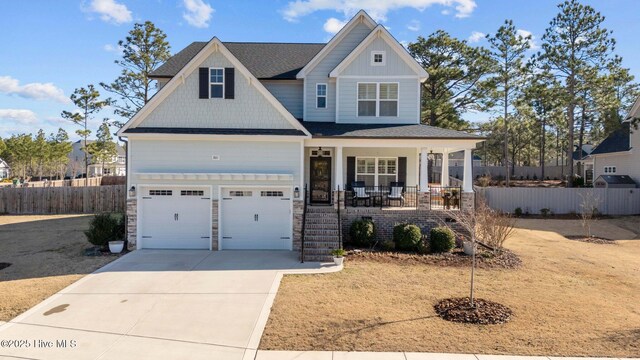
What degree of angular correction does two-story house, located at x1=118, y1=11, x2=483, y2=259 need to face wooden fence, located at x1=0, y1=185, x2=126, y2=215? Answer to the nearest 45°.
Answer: approximately 135° to its right

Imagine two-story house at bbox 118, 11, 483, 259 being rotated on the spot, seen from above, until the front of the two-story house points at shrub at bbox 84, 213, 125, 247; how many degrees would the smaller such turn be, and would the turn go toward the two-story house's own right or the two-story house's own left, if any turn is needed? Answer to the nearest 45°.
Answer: approximately 90° to the two-story house's own right

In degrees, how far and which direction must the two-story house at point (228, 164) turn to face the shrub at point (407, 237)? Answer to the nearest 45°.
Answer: approximately 90° to its left

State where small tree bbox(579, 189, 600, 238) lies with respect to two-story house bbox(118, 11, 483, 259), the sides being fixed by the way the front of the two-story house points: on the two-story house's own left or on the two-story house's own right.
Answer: on the two-story house's own left

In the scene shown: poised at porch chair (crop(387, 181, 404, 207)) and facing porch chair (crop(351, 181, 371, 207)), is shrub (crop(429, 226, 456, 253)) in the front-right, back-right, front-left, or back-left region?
back-left

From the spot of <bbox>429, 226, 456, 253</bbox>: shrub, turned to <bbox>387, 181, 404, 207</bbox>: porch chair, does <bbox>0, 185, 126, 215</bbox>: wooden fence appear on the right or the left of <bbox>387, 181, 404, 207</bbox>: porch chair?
left

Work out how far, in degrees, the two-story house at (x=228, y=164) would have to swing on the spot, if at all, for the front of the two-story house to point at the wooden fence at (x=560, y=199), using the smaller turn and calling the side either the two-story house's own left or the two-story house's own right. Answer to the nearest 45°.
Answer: approximately 135° to the two-story house's own left

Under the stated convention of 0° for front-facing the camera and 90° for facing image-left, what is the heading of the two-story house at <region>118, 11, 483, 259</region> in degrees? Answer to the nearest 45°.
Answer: approximately 0°

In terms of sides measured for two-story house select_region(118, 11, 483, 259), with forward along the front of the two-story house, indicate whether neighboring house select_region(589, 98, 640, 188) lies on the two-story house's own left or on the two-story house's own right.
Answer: on the two-story house's own left
